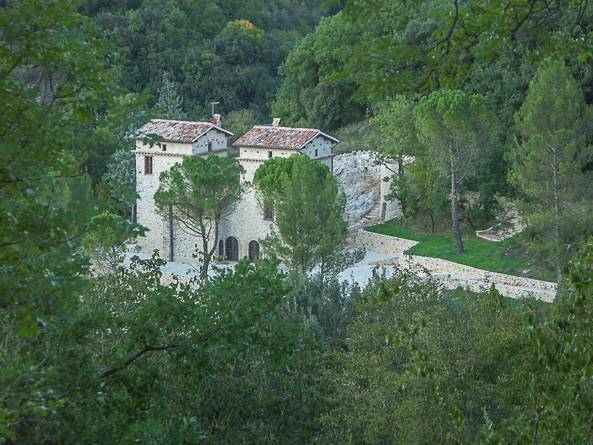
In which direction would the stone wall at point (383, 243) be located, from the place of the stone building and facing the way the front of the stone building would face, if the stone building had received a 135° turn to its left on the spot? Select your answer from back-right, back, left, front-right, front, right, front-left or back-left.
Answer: front-right

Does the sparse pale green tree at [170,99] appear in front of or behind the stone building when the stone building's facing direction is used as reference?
behind

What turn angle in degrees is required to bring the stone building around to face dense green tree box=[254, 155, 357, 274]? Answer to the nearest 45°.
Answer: approximately 45° to its left

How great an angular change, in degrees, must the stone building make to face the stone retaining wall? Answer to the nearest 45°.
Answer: approximately 45° to its left

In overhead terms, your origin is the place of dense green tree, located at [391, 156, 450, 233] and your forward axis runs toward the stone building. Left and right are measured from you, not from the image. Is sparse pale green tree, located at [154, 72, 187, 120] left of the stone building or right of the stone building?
right

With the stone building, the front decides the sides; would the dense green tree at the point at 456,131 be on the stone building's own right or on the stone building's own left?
on the stone building's own left

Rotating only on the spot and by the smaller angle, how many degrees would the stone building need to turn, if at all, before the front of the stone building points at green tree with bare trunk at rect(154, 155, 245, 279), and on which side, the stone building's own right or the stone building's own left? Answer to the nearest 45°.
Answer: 0° — it already faces it

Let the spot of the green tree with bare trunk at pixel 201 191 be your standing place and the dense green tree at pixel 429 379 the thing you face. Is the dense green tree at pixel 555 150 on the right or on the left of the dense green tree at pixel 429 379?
left

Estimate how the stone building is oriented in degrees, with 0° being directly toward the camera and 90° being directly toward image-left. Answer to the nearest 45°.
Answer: approximately 0°
